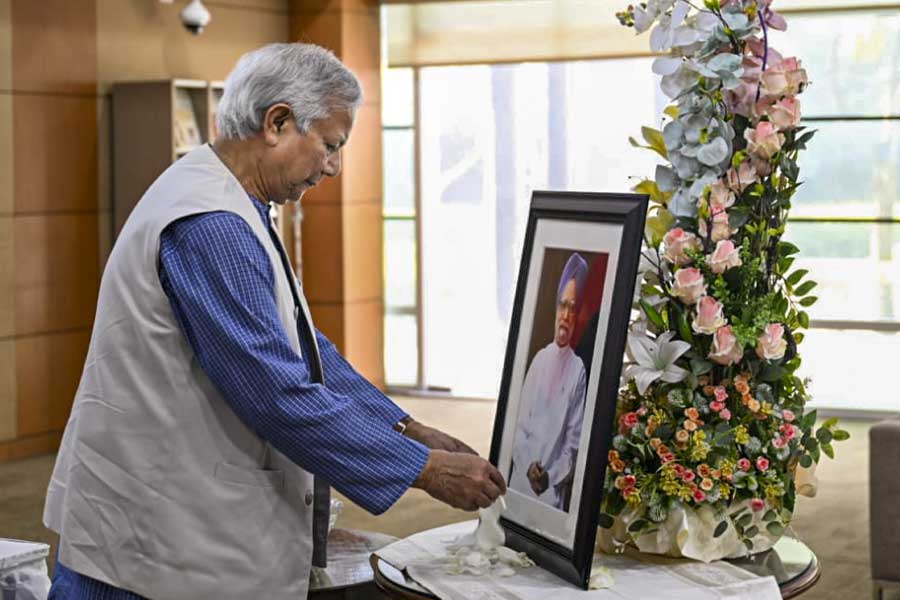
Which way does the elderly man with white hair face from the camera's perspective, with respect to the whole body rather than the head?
to the viewer's right

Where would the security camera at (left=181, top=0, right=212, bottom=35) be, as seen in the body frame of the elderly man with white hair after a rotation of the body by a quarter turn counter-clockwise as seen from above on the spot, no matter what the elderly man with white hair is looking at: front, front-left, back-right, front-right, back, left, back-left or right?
front

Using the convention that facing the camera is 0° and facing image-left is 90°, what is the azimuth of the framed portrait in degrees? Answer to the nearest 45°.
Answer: approximately 45°

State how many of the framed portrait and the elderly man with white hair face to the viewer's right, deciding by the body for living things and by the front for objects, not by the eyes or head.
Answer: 1

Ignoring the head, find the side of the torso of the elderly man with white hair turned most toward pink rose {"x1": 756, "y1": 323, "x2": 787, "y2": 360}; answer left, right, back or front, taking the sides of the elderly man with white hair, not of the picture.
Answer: front

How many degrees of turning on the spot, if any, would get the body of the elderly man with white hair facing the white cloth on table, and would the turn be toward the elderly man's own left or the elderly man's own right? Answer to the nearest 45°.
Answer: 0° — they already face it

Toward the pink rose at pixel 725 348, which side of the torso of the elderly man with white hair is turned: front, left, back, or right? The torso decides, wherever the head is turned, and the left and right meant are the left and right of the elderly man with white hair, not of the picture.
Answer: front

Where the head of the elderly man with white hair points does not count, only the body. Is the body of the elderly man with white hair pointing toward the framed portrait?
yes

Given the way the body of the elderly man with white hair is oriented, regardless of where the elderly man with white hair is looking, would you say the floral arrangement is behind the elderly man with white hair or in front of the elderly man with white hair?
in front

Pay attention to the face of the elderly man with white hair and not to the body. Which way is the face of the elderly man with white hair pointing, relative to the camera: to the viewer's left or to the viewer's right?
to the viewer's right
